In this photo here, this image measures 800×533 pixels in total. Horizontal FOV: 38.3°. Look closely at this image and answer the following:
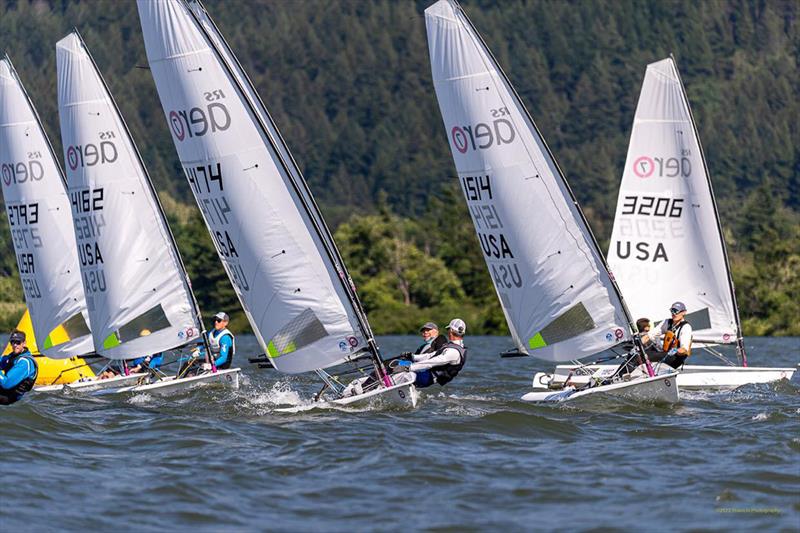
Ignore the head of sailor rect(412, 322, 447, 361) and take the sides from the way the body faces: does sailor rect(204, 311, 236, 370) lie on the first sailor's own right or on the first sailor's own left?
on the first sailor's own right

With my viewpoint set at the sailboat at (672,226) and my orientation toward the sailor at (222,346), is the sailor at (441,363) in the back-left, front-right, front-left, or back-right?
front-left

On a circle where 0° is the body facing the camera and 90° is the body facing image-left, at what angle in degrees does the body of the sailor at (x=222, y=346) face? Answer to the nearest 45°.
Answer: approximately 45°

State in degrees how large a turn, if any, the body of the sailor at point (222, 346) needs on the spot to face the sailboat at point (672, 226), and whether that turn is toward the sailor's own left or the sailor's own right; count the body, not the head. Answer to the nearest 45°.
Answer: approximately 135° to the sailor's own left

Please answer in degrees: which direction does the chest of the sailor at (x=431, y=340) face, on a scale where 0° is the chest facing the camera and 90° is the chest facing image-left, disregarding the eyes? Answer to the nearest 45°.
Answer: approximately 45°

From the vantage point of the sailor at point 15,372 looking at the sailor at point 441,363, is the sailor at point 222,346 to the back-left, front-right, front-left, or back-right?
front-left

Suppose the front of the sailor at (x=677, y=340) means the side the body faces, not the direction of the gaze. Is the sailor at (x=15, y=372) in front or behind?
in front
